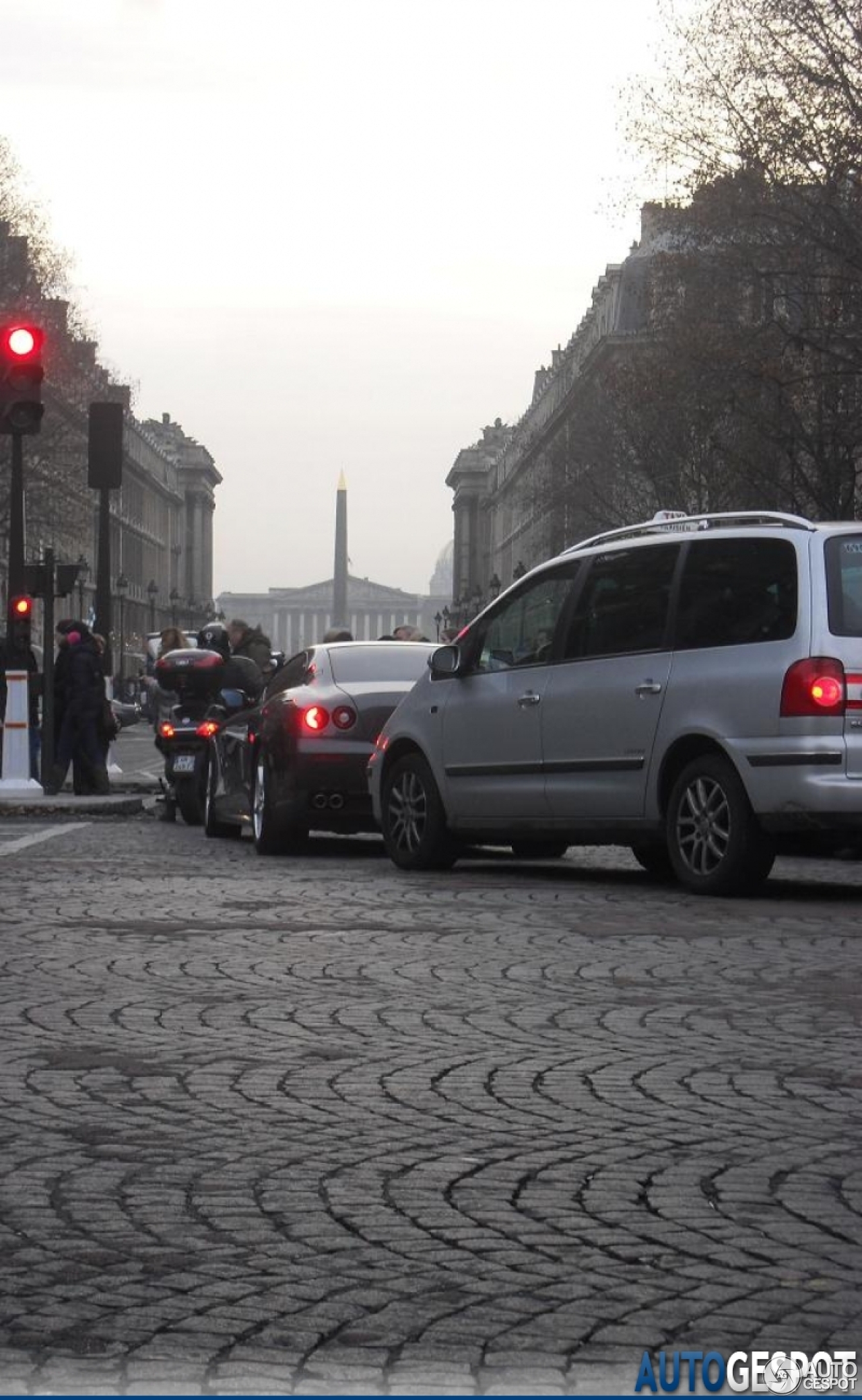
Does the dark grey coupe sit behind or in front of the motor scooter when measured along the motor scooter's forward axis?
behind

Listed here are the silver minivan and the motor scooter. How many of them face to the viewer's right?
0

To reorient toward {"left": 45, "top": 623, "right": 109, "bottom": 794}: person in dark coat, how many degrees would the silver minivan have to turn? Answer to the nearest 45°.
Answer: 0° — it already faces them

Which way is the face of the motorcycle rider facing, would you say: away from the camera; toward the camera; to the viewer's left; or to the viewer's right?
away from the camera

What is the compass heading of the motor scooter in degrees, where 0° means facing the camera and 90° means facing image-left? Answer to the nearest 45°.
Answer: approximately 180°

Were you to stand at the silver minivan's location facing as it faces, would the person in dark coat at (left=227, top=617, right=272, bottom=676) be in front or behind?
in front

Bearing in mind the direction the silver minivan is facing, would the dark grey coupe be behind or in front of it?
in front

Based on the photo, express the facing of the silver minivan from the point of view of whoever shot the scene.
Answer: facing away from the viewer and to the left of the viewer

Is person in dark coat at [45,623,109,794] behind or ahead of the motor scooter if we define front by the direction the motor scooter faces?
ahead
